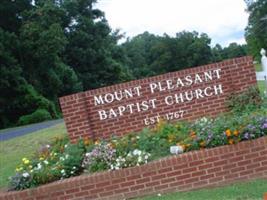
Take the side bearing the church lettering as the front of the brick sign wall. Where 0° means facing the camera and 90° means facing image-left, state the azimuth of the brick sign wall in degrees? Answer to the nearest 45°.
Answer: approximately 0°

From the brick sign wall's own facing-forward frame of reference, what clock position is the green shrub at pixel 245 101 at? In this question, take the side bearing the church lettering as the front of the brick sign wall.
The green shrub is roughly at 9 o'clock from the brick sign wall.

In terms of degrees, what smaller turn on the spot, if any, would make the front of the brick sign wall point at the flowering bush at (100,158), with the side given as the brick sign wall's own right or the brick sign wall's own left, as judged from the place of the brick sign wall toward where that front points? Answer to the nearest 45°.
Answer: approximately 45° to the brick sign wall's own right

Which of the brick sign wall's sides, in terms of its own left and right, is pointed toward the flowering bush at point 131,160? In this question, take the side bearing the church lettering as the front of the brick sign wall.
front

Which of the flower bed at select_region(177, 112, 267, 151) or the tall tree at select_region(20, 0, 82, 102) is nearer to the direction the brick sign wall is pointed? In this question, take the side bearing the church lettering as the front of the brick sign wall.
the flower bed

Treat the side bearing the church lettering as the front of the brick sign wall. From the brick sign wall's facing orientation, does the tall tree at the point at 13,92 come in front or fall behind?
behind

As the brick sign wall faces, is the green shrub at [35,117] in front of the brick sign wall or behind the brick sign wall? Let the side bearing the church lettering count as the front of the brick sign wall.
behind
